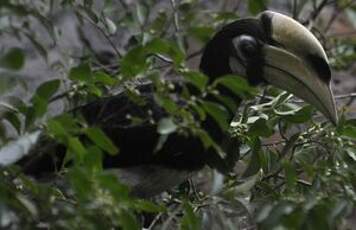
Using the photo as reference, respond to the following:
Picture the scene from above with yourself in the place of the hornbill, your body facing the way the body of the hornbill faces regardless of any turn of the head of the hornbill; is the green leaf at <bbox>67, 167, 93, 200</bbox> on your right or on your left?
on your right

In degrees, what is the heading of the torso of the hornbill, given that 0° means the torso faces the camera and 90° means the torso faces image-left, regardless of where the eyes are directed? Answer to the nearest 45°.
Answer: approximately 270°

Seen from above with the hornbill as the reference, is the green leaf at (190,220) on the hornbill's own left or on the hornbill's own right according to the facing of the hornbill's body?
on the hornbill's own right

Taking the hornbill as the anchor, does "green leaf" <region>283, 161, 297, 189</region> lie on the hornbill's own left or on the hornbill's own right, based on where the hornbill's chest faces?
on the hornbill's own right

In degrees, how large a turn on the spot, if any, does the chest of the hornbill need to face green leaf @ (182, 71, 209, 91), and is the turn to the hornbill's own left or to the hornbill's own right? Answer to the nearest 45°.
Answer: approximately 90° to the hornbill's own right
